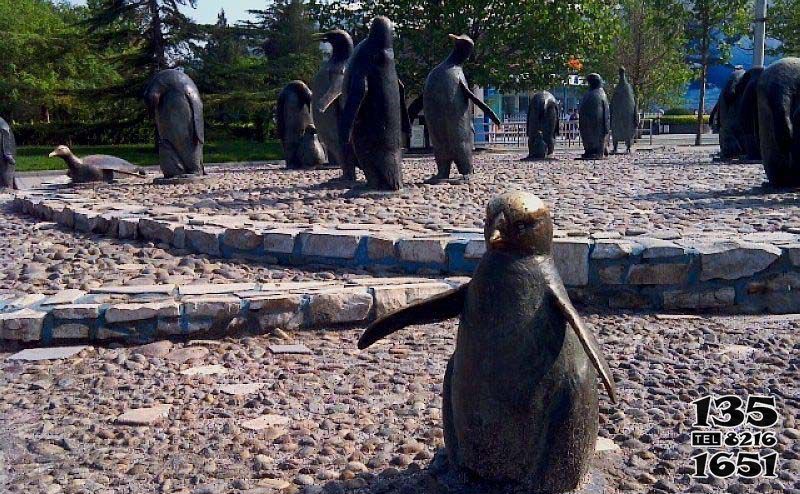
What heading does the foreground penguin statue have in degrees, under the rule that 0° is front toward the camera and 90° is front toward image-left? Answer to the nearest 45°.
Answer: approximately 45°

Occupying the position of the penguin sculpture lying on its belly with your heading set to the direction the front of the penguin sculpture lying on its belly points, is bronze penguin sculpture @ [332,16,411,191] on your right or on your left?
on your left

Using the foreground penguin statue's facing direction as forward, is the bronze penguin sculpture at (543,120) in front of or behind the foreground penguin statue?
behind

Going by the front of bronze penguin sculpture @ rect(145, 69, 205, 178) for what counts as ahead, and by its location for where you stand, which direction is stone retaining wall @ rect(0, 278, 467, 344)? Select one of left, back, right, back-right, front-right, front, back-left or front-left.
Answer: front-left

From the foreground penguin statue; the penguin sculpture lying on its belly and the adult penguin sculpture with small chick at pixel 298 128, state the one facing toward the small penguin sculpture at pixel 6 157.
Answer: the penguin sculpture lying on its belly

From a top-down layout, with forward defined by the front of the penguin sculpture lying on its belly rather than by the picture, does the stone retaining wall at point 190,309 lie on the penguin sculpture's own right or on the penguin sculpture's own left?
on the penguin sculpture's own left

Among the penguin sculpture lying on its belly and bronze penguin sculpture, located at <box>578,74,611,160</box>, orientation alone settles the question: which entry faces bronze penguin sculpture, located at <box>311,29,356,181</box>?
bronze penguin sculpture, located at <box>578,74,611,160</box>

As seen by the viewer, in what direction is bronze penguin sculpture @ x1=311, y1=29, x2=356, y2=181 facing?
to the viewer's left

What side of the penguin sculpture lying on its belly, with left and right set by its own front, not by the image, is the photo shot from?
left

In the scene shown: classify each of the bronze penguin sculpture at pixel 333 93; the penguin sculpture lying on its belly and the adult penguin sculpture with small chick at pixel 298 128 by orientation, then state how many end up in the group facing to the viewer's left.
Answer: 2

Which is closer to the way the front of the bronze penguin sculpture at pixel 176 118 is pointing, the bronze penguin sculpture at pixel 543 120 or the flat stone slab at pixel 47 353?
the flat stone slab

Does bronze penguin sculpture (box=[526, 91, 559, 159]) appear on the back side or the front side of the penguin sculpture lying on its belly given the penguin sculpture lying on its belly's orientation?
on the back side

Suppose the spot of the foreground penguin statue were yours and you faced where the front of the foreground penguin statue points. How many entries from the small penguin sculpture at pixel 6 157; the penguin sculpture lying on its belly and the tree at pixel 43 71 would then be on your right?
3

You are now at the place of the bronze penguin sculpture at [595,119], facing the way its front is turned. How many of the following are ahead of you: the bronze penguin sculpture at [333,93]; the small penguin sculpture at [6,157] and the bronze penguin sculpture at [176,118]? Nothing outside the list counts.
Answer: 3
